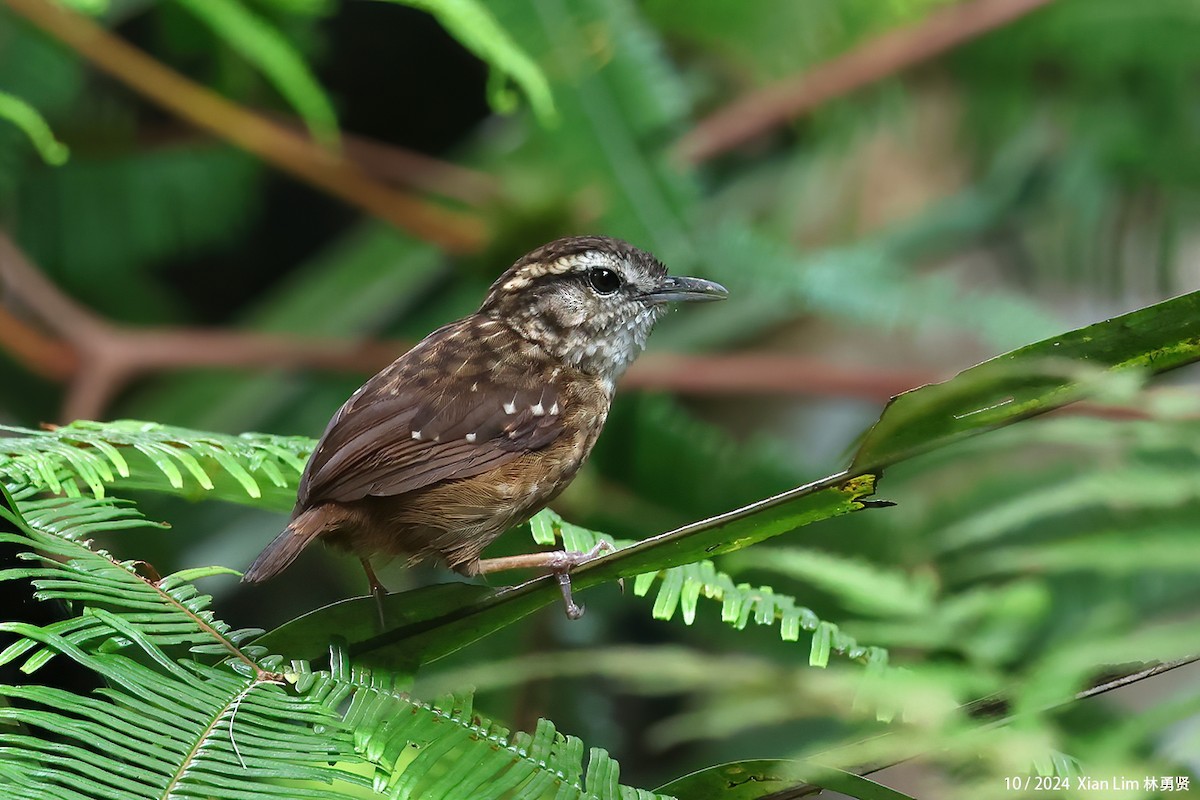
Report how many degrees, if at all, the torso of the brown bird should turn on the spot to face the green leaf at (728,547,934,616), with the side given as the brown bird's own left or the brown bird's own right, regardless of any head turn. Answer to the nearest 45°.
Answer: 0° — it already faces it

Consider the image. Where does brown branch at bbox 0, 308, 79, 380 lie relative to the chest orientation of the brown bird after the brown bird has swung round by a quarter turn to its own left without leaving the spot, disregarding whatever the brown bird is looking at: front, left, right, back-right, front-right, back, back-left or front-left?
front-left

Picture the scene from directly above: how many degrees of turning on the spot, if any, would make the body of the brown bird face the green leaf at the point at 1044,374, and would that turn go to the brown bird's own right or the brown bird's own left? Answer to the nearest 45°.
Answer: approximately 45° to the brown bird's own right

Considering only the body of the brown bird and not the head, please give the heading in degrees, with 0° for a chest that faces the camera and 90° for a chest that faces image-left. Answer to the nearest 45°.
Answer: approximately 270°
